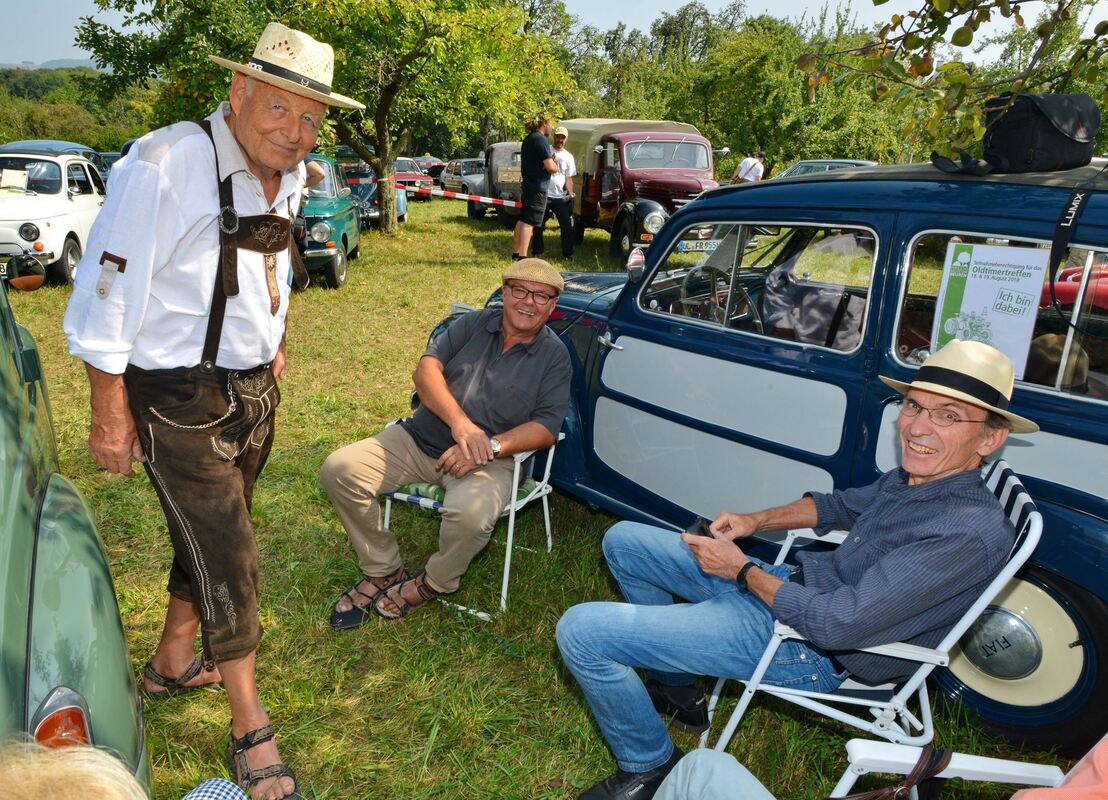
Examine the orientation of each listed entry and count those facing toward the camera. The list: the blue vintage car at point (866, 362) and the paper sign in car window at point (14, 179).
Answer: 1

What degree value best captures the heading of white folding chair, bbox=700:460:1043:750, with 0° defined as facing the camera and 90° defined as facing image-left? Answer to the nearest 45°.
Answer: approximately 45°

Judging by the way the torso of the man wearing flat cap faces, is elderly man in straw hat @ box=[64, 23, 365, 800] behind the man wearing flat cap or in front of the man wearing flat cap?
in front

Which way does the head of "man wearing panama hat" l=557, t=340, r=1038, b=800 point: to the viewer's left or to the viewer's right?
to the viewer's left

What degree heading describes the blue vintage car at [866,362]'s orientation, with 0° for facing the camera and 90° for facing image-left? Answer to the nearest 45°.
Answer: approximately 135°

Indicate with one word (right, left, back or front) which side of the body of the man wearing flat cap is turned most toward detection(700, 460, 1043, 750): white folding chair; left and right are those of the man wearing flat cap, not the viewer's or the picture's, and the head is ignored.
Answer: left

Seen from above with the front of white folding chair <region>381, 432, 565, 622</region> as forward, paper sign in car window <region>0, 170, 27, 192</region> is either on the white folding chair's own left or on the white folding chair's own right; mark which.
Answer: on the white folding chair's own right
